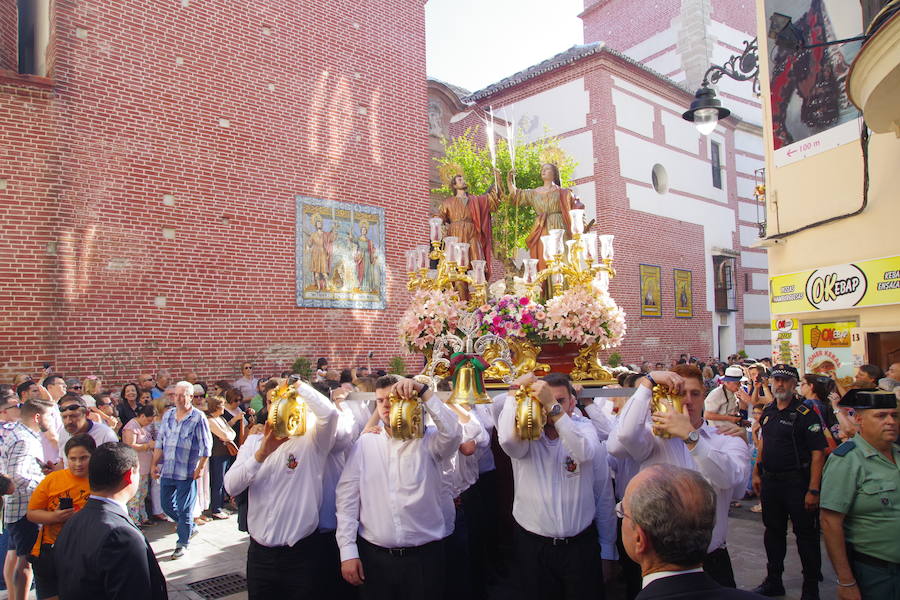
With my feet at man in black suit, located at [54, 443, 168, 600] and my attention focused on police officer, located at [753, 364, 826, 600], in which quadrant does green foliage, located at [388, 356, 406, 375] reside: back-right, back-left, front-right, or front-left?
front-left

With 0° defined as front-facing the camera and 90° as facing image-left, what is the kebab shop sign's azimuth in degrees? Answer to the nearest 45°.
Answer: approximately 45°

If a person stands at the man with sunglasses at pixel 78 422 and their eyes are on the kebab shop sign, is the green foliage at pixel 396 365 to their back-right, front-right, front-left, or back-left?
front-left

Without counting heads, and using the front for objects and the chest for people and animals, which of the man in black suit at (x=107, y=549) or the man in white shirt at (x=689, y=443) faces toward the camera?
the man in white shirt

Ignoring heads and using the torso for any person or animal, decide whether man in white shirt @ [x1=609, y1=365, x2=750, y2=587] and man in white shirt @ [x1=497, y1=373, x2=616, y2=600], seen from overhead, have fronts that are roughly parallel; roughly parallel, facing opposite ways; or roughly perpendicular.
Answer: roughly parallel

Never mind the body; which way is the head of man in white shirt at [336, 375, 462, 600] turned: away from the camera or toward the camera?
toward the camera

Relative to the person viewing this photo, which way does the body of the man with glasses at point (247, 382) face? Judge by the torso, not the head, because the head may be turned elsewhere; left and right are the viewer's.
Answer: facing the viewer and to the right of the viewer

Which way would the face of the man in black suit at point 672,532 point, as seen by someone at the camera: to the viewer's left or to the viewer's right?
to the viewer's left

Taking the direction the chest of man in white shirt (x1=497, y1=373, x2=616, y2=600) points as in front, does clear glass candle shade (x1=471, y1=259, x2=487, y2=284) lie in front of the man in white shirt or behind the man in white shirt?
behind

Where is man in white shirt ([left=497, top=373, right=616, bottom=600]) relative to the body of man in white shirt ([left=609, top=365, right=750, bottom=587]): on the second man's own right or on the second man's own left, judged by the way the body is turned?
on the second man's own right

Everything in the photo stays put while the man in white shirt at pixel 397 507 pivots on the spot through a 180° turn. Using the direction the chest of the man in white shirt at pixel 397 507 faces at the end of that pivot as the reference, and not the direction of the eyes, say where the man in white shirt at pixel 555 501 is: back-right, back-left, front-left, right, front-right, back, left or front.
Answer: right

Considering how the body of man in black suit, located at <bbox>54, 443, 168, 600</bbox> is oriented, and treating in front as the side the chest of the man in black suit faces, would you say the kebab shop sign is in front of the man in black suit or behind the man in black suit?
in front

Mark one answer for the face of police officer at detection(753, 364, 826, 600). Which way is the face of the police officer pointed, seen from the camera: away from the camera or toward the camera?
toward the camera

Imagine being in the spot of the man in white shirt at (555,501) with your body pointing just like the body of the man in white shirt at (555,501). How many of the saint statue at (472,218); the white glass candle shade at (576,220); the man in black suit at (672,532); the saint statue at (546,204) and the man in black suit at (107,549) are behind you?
3

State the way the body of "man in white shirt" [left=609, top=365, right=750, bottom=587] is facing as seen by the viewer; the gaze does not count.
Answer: toward the camera

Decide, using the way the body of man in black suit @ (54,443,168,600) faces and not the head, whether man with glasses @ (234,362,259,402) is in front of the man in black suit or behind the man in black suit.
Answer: in front

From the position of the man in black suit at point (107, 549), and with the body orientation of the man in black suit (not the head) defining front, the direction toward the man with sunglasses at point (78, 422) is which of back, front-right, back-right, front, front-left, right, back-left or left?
front-left

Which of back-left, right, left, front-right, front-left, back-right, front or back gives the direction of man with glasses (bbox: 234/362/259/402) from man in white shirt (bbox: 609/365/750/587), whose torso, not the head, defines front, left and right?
back-right

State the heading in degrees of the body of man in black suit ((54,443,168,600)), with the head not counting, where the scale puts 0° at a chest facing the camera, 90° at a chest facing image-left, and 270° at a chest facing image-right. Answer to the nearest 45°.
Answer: approximately 225°

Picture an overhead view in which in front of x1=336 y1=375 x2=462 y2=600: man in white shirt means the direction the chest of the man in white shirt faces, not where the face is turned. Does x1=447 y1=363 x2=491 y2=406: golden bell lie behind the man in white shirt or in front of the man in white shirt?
behind
